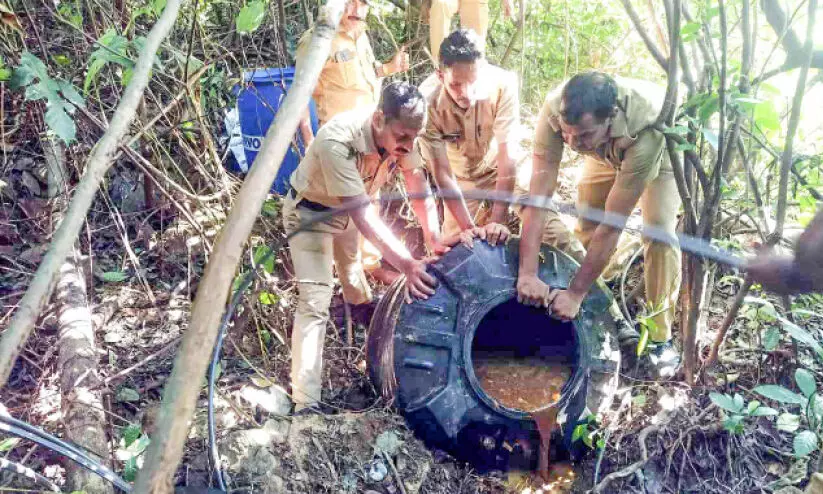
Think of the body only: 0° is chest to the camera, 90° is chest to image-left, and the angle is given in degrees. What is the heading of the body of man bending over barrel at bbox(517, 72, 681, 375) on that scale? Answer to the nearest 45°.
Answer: approximately 45°

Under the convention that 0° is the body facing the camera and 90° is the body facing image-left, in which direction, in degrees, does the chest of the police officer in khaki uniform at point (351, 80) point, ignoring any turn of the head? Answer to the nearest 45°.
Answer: approximately 315°

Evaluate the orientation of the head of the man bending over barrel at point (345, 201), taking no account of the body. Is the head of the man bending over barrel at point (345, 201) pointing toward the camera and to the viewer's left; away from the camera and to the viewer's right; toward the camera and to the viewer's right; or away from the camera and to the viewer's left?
toward the camera and to the viewer's right

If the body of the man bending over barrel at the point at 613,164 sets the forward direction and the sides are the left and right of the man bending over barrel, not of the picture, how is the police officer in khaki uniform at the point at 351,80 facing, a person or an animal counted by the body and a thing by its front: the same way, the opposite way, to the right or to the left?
to the left

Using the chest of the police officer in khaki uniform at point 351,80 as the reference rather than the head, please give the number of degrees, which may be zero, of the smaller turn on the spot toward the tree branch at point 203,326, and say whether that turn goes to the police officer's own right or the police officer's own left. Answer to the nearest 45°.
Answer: approximately 45° to the police officer's own right

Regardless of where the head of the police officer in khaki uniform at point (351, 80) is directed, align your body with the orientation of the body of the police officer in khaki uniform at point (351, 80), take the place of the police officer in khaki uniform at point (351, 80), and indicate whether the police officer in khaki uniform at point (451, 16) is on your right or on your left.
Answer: on your left

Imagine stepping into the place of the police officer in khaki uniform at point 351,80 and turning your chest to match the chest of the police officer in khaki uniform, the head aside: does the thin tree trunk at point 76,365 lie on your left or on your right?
on your right

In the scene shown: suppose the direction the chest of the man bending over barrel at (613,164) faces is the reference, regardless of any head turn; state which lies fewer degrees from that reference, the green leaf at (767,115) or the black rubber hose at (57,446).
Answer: the black rubber hose
